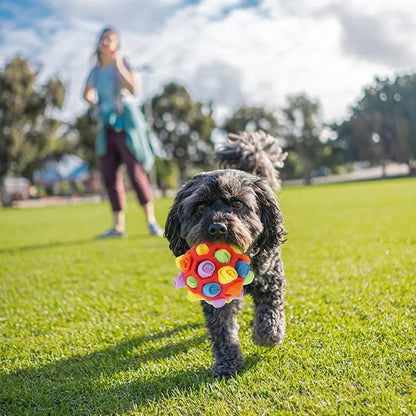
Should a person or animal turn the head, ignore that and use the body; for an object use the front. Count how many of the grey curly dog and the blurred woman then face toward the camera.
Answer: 2

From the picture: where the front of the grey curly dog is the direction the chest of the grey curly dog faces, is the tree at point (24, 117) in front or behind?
behind

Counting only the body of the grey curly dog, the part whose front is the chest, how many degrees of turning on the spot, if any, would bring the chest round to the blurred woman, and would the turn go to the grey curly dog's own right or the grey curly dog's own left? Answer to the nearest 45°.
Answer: approximately 180°

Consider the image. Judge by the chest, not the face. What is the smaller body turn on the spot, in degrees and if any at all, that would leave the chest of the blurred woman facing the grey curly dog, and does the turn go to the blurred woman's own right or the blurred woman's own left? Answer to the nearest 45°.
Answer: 0° — they already face it

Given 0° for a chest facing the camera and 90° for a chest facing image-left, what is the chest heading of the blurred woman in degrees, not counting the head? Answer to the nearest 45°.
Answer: approximately 0°
